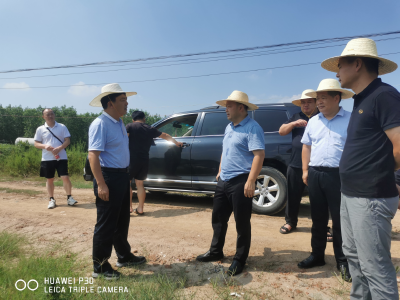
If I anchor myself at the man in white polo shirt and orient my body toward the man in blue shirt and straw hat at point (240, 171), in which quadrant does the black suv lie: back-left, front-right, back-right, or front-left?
front-left

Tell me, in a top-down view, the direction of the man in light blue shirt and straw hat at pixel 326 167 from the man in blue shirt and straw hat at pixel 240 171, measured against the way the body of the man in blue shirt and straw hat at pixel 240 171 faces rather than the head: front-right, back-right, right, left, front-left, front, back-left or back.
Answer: back-left

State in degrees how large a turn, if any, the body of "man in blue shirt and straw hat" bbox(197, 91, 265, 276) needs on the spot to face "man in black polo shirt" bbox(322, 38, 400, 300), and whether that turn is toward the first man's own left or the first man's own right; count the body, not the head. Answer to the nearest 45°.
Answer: approximately 90° to the first man's own left

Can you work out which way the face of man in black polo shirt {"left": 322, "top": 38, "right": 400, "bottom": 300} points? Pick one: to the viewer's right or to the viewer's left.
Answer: to the viewer's left

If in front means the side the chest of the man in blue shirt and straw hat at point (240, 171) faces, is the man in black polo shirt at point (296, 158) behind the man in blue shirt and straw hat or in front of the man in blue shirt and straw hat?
behind

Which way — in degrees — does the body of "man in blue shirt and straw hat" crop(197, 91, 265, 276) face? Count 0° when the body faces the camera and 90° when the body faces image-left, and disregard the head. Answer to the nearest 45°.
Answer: approximately 45°

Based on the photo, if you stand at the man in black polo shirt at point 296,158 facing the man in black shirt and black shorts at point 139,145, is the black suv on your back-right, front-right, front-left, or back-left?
front-right

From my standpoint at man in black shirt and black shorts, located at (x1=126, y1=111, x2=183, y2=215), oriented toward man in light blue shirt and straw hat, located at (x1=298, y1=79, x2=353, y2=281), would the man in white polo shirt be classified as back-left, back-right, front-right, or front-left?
back-right

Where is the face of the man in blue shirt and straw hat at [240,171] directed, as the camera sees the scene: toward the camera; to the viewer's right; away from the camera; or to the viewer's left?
to the viewer's left

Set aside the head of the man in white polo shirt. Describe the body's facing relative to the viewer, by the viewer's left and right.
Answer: facing the viewer

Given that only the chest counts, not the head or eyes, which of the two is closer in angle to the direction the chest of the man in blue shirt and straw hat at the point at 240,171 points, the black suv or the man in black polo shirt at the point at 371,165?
the man in black polo shirt

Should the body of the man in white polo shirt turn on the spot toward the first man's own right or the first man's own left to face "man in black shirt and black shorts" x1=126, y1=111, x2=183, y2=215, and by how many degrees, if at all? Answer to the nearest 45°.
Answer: approximately 45° to the first man's own left

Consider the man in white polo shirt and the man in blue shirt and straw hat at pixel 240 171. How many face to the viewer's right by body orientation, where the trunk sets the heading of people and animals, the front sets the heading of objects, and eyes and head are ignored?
0
